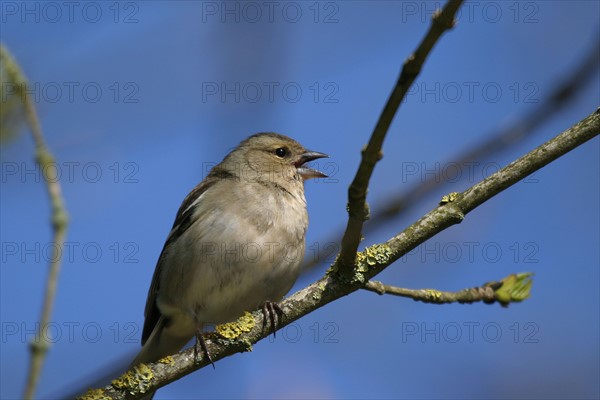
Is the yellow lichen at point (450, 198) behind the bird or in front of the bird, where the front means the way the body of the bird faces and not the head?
in front

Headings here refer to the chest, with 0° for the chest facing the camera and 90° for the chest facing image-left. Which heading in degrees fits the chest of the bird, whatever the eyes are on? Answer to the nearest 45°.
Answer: approximately 315°

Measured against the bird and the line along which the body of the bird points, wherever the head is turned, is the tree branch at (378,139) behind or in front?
in front
